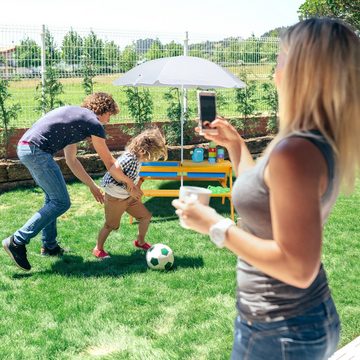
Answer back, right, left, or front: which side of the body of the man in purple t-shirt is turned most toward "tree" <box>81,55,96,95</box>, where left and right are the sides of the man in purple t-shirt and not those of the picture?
left

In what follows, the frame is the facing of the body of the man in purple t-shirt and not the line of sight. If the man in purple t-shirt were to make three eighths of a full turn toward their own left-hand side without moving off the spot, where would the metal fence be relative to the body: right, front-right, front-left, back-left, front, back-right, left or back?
front-right

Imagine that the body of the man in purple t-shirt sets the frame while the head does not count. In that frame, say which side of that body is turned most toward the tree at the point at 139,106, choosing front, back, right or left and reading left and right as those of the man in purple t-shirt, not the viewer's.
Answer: left

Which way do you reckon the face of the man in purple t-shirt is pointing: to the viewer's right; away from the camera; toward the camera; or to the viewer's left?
to the viewer's right

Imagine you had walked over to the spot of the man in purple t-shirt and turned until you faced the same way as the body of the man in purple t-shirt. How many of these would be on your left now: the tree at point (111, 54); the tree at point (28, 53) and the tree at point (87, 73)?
3

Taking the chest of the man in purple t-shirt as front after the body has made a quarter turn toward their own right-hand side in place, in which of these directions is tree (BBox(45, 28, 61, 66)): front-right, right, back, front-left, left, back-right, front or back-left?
back

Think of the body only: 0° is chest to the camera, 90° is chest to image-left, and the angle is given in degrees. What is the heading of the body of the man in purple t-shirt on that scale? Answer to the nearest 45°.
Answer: approximately 270°

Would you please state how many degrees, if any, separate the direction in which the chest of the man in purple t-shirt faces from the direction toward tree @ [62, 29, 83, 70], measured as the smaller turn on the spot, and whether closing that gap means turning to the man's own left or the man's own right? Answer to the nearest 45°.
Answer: approximately 90° to the man's own left

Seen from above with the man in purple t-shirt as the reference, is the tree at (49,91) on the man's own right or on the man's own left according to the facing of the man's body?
on the man's own left
